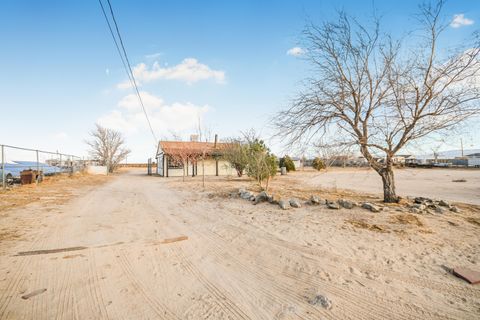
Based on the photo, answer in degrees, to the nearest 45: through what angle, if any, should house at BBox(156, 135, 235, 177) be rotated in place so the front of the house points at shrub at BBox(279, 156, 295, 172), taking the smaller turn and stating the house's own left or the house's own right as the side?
approximately 90° to the house's own left

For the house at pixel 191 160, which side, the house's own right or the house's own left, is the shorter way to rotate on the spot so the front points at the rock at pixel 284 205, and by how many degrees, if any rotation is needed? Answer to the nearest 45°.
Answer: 0° — it already faces it

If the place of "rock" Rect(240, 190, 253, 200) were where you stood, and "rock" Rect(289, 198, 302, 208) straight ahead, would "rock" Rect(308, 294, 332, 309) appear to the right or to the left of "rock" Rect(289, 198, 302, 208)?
right

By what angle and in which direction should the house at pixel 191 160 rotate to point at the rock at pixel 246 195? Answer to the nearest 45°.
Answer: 0° — it already faces it

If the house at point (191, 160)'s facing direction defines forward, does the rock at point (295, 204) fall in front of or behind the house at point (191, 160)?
in front

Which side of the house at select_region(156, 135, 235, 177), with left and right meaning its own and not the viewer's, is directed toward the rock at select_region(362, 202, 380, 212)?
front

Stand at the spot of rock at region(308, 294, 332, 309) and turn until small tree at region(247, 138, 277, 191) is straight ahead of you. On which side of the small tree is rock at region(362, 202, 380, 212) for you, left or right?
right

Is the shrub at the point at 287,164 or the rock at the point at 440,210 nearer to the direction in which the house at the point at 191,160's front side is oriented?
the rock

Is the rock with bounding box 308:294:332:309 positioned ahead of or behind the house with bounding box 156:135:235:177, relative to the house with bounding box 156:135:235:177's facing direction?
ahead

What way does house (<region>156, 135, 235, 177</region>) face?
toward the camera
